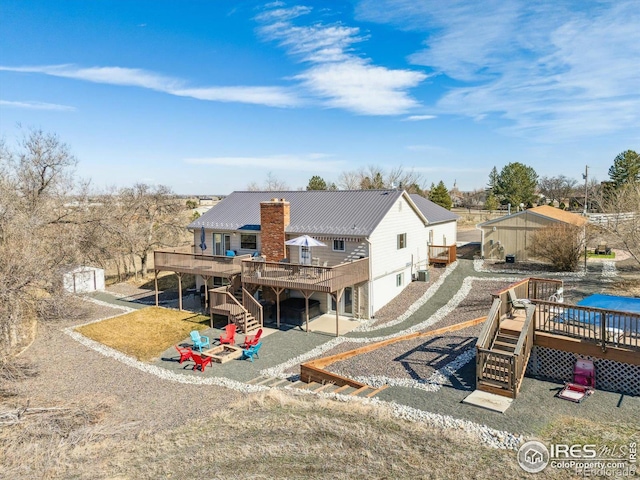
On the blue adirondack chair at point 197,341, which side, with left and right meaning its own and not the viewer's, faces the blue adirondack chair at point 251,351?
front

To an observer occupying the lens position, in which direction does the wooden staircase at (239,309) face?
facing the viewer and to the right of the viewer

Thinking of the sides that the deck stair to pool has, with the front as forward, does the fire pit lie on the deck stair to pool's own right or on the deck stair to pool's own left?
on the deck stair to pool's own right

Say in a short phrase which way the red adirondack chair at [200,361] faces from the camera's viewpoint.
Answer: facing away from the viewer and to the right of the viewer

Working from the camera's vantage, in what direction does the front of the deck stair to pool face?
facing the viewer

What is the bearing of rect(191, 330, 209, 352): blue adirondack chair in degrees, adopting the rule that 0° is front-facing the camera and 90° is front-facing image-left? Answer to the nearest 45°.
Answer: approximately 315°

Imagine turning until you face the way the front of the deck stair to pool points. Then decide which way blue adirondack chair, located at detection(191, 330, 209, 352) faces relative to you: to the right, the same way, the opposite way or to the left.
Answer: to the left

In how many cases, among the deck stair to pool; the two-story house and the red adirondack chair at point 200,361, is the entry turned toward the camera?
1

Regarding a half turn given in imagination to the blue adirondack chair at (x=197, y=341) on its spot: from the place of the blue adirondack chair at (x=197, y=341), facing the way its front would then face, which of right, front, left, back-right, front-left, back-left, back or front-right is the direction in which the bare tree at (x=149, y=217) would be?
front-right
